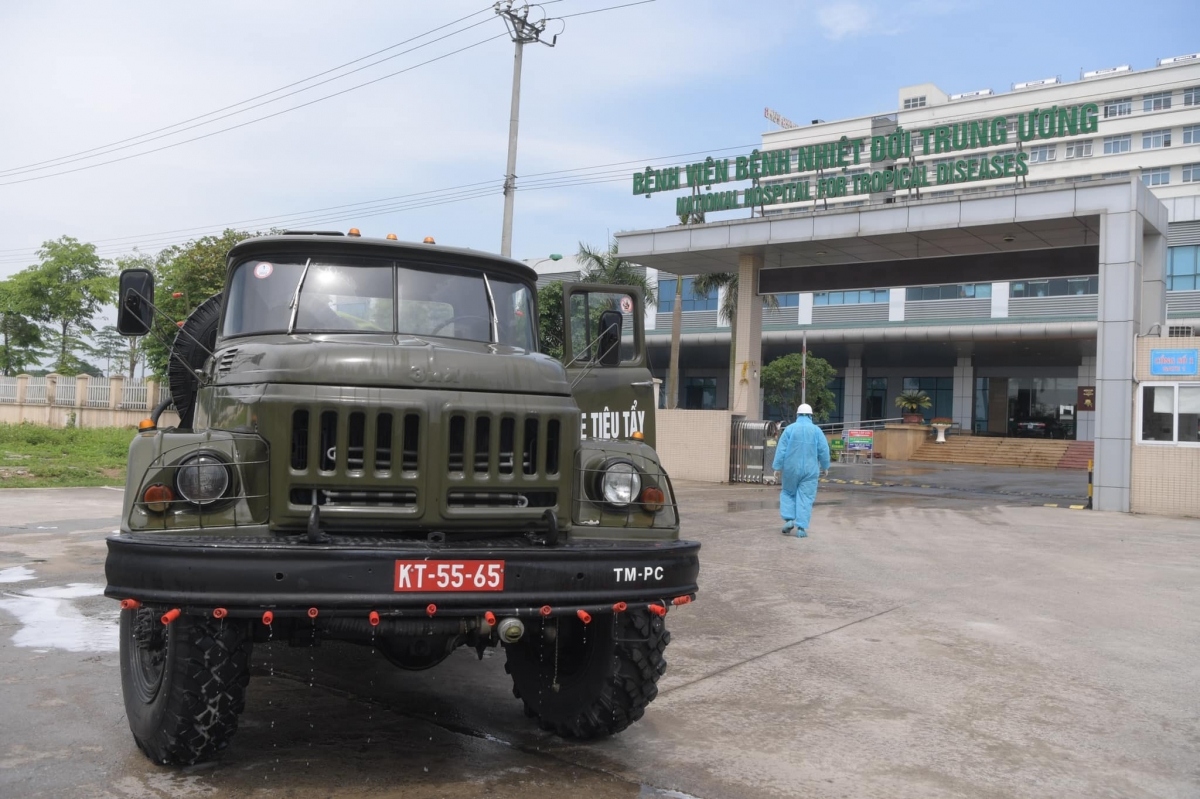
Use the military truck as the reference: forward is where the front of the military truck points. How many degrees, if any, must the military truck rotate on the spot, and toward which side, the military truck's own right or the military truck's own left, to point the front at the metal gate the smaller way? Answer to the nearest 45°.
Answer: approximately 135° to the military truck's own left

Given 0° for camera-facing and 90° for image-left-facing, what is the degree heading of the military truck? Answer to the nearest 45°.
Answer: approximately 0°

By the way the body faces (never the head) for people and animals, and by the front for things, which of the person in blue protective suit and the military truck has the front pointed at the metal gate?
the person in blue protective suit

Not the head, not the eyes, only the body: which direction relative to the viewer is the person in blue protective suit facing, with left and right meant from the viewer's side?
facing away from the viewer

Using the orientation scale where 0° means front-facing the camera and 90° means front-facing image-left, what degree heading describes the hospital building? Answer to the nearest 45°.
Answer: approximately 45°

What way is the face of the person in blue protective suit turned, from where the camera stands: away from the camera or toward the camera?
away from the camera

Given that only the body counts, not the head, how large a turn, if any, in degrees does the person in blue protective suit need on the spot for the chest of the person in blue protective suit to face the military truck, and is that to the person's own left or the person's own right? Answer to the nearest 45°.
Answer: approximately 180°

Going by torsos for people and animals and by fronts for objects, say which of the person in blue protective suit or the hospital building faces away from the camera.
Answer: the person in blue protective suit

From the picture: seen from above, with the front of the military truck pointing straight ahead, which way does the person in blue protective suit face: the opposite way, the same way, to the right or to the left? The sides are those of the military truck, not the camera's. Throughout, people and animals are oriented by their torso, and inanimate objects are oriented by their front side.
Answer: the opposite way

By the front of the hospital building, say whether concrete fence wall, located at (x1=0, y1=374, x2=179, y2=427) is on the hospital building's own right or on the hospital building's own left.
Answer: on the hospital building's own right
